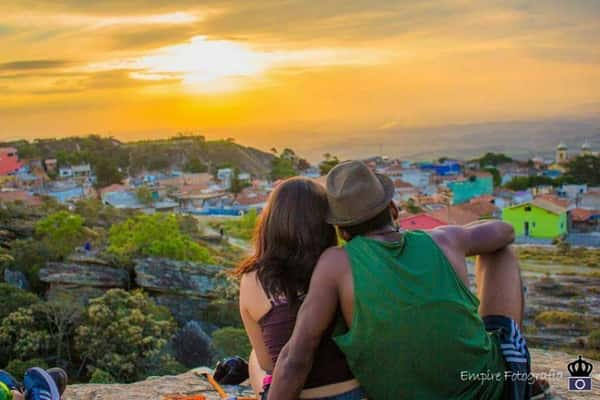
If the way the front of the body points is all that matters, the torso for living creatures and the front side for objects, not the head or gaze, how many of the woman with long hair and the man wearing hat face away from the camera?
2

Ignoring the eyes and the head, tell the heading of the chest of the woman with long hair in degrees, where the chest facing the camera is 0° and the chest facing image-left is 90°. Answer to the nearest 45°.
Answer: approximately 180°

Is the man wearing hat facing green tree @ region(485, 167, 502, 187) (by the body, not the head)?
yes

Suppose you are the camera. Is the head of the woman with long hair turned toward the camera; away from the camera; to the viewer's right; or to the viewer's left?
away from the camera

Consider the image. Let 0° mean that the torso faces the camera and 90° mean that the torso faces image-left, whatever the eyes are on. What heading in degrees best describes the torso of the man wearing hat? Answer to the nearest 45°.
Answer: approximately 180°
